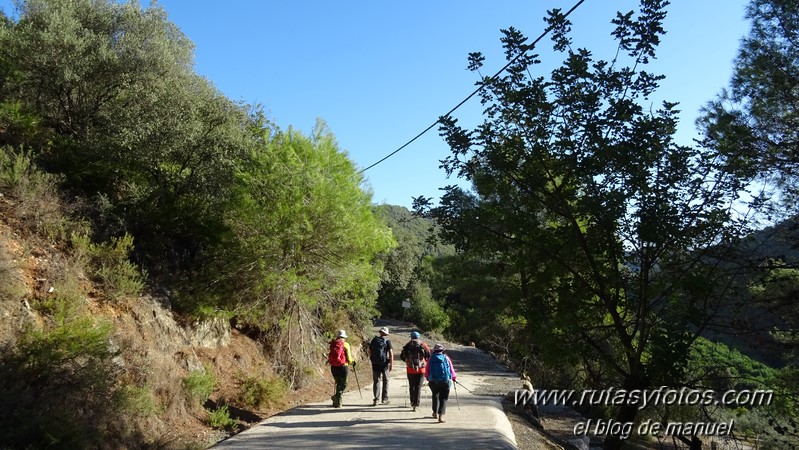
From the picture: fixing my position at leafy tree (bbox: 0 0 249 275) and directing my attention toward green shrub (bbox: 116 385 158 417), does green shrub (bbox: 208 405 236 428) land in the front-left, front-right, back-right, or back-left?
front-left

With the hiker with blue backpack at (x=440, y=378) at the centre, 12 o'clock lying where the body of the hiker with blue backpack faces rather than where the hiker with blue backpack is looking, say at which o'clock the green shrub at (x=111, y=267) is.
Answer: The green shrub is roughly at 9 o'clock from the hiker with blue backpack.

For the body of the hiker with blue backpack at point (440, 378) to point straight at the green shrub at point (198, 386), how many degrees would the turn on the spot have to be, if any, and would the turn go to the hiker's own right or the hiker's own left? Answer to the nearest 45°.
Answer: approximately 90° to the hiker's own left

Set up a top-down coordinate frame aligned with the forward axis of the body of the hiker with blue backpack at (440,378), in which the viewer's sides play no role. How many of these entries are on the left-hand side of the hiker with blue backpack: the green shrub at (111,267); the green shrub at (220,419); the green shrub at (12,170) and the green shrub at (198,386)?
4

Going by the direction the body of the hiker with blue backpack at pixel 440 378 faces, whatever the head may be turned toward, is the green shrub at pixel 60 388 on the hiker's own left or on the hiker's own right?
on the hiker's own left

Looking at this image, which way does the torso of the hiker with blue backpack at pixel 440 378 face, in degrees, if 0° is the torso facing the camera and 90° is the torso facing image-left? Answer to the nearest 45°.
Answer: approximately 180°

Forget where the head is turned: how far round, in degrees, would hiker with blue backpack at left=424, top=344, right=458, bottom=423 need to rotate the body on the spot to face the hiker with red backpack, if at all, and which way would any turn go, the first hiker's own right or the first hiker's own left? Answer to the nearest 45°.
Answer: approximately 45° to the first hiker's own left

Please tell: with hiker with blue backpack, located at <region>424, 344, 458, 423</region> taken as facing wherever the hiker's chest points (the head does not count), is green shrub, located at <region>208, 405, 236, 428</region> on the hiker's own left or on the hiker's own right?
on the hiker's own left

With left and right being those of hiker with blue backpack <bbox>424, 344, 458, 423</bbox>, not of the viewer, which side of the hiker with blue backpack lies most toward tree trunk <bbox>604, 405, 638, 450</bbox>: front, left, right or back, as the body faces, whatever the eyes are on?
right

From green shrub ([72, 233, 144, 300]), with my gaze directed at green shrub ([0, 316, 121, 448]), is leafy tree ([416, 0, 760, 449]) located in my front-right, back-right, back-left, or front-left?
front-left

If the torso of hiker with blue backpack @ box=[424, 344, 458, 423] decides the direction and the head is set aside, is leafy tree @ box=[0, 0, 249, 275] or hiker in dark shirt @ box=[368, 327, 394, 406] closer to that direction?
the hiker in dark shirt

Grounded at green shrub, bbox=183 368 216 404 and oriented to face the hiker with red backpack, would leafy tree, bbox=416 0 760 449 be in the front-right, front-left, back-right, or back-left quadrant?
front-right
